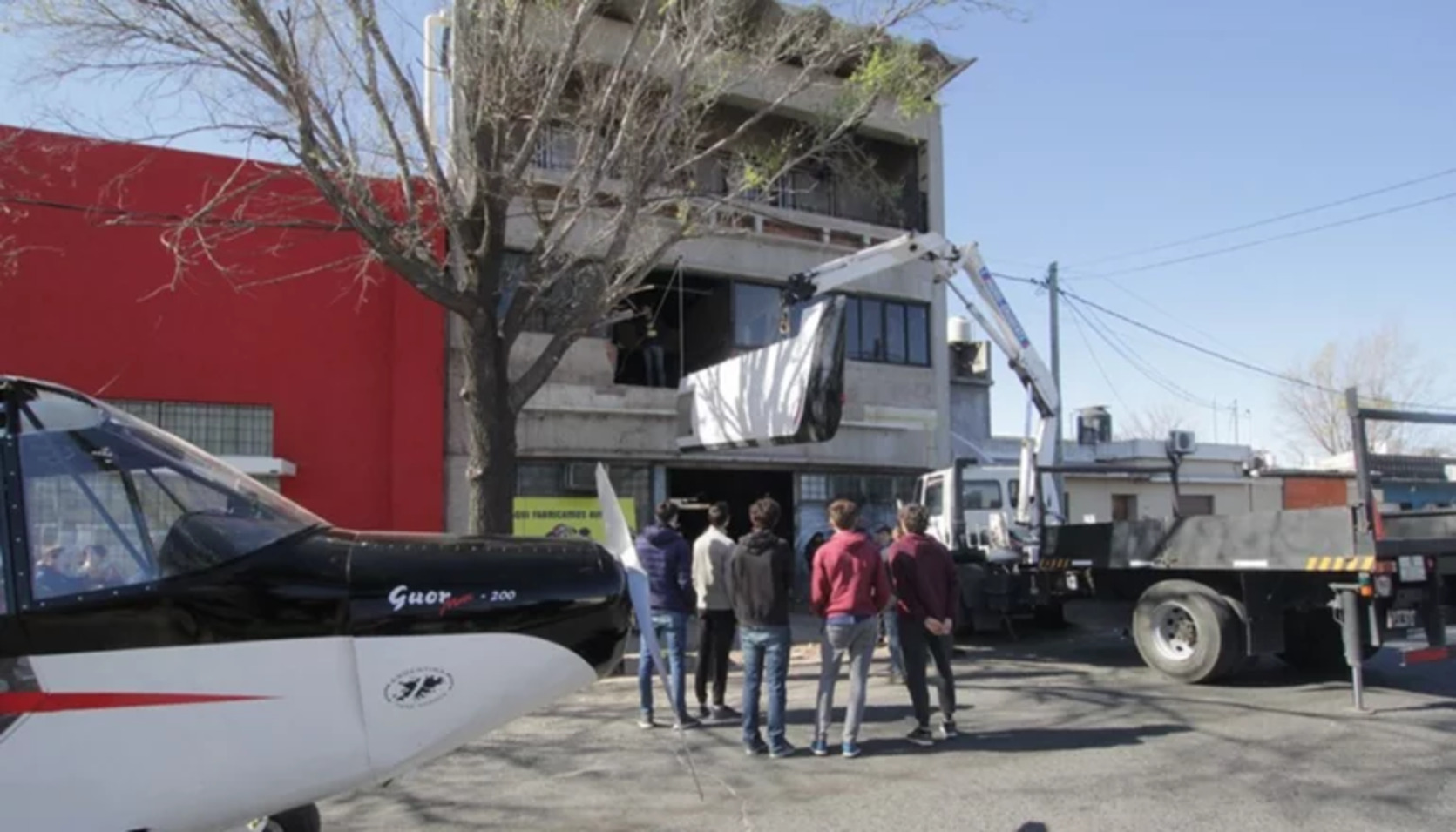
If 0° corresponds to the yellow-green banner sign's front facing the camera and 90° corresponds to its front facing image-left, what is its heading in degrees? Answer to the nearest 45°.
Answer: approximately 0°

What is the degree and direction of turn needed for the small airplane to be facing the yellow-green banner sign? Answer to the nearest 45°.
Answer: approximately 90° to its left

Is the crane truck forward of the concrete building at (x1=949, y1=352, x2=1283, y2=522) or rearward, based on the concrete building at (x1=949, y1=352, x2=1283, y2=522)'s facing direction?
forward

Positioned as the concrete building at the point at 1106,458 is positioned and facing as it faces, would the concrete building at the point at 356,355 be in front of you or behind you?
in front

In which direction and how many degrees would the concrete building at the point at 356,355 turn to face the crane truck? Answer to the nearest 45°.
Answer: approximately 45° to its left

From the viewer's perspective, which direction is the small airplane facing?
to the viewer's right

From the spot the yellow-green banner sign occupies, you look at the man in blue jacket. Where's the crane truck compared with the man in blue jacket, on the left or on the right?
left

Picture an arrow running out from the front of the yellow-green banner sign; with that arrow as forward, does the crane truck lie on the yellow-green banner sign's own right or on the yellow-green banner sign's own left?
on the yellow-green banner sign's own left

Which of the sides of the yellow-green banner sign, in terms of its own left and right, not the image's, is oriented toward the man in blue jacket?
front

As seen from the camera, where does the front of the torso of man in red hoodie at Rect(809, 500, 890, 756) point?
away from the camera

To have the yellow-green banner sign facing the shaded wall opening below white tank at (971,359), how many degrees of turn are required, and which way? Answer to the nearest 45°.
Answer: approximately 135° to its left

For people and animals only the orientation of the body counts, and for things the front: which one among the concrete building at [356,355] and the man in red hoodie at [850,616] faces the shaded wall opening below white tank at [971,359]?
the man in red hoodie
